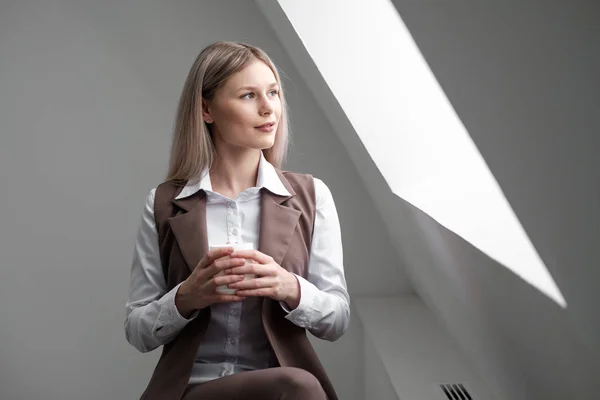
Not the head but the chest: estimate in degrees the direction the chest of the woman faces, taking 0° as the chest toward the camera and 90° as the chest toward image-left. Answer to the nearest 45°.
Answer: approximately 0°
